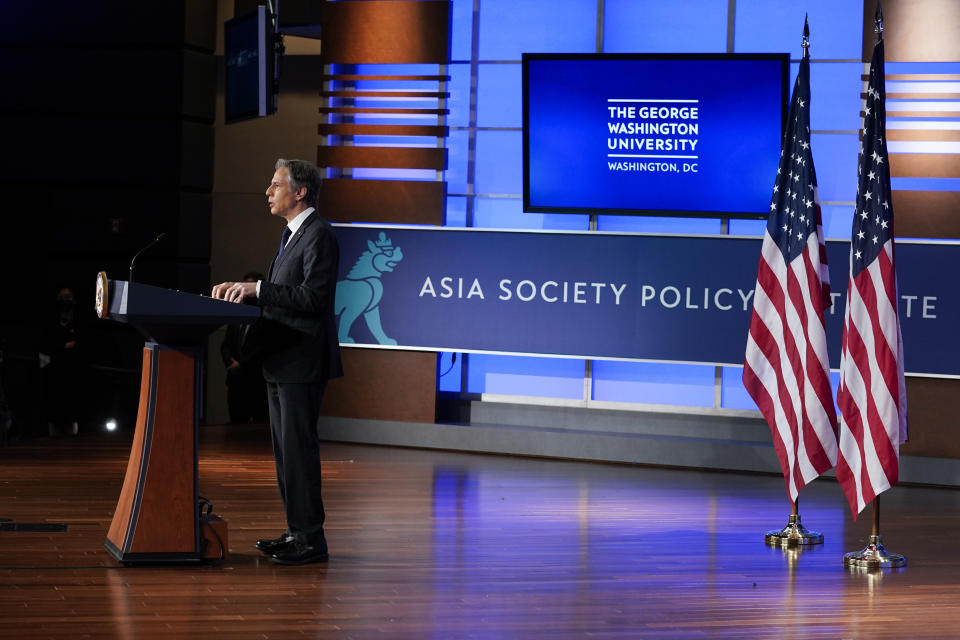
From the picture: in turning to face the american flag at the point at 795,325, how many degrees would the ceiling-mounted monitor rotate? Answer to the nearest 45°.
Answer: approximately 90° to its left

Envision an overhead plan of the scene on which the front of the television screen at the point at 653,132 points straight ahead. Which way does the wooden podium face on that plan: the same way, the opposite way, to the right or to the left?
to the right

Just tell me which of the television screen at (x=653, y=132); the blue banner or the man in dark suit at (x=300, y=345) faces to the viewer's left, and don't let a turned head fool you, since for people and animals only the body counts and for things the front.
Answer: the man in dark suit

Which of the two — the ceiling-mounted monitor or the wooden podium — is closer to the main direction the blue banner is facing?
the wooden podium

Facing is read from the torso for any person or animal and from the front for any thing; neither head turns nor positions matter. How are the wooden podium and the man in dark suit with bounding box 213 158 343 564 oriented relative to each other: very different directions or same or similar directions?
same or similar directions

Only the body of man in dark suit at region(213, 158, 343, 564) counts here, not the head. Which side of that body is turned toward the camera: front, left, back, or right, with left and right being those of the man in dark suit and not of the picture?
left

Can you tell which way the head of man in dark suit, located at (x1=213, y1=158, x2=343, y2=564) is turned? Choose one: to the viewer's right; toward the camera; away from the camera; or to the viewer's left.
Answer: to the viewer's left

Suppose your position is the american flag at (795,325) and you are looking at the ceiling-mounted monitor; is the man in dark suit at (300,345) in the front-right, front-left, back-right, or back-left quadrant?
front-left

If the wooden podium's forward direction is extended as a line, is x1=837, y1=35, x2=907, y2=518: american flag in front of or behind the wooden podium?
behind

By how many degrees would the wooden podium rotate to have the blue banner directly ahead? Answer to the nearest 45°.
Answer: approximately 135° to its right

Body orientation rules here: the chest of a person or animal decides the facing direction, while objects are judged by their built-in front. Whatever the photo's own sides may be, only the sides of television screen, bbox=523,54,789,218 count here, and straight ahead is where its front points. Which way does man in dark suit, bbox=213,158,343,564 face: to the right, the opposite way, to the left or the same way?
to the right

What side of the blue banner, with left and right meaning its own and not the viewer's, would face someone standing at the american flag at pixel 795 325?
front

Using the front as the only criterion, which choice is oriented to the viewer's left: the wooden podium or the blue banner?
the wooden podium

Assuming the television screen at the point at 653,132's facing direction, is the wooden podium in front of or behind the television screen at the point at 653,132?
in front

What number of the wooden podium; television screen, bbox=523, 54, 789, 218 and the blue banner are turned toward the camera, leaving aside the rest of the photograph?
2

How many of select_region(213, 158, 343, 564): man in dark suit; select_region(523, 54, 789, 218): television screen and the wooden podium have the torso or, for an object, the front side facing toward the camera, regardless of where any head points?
1

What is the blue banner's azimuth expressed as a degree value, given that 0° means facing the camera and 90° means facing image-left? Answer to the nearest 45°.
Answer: approximately 0°

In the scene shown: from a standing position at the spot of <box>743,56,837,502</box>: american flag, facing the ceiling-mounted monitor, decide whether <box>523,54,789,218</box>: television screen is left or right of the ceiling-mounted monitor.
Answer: right

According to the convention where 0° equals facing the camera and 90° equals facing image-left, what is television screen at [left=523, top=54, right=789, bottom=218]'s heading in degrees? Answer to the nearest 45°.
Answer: approximately 0°

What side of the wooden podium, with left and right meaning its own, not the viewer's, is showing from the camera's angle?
left

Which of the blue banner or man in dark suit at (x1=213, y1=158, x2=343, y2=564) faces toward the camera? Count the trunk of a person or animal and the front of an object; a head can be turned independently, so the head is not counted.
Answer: the blue banner
